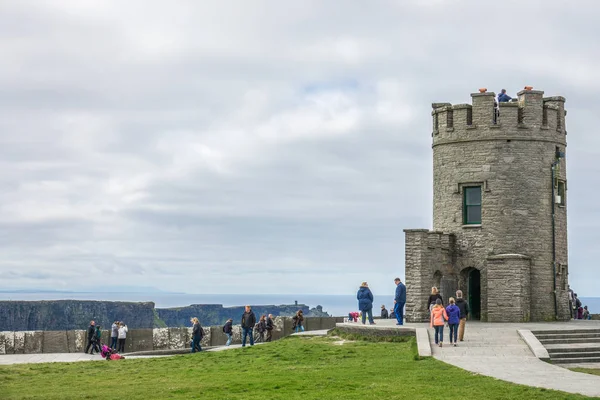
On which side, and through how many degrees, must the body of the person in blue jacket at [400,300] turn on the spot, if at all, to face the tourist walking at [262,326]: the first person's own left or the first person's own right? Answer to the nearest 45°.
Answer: approximately 45° to the first person's own right

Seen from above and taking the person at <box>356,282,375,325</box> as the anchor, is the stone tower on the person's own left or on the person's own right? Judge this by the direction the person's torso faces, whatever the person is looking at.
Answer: on the person's own right

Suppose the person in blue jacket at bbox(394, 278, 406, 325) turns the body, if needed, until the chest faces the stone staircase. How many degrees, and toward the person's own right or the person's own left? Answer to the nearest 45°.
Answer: approximately 135° to the person's own left

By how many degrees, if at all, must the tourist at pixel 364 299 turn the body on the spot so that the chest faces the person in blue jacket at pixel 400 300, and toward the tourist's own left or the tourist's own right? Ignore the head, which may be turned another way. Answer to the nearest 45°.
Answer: approximately 90° to the tourist's own right

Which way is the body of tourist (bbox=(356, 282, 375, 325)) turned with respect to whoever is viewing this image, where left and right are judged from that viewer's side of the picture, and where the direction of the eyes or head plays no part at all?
facing away from the viewer
